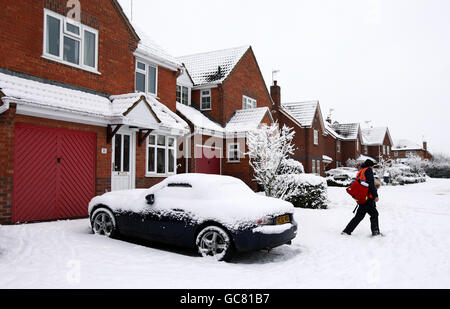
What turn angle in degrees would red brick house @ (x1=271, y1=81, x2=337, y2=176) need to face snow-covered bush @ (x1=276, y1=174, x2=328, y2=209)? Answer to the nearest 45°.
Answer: approximately 45° to its right

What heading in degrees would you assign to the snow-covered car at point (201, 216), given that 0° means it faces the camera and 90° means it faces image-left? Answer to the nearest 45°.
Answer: approximately 135°

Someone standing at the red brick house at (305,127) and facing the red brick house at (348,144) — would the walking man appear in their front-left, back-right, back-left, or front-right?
back-right

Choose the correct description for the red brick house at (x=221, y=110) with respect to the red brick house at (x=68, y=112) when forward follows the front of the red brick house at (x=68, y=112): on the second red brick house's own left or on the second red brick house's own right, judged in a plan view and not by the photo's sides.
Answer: on the second red brick house's own left

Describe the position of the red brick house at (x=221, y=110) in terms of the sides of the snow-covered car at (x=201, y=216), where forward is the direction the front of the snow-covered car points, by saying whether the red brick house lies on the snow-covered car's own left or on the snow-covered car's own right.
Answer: on the snow-covered car's own right

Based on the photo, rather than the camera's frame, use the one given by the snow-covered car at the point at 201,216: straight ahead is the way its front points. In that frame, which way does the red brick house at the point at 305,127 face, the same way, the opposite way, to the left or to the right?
the opposite way

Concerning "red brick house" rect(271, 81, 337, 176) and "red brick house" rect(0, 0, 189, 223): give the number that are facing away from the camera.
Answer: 0

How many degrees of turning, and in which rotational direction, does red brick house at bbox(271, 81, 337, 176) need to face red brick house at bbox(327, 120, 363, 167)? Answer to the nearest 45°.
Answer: approximately 135° to its left

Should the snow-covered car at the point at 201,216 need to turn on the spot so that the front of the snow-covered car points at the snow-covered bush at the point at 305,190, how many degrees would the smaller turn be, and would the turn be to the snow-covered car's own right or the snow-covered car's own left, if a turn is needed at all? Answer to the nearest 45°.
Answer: approximately 90° to the snow-covered car's own right

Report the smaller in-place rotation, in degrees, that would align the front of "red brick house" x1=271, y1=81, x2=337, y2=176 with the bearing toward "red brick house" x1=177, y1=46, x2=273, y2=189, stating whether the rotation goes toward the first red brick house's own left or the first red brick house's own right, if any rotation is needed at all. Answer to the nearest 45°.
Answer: approximately 90° to the first red brick house's own right

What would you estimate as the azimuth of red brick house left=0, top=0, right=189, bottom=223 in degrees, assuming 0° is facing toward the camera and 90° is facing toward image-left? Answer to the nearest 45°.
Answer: approximately 315°

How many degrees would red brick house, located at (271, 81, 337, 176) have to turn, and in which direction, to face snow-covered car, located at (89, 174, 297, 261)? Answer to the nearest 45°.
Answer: approximately 45° to its right

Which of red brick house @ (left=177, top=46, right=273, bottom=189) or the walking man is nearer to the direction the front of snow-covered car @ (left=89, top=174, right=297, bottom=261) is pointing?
the red brick house
